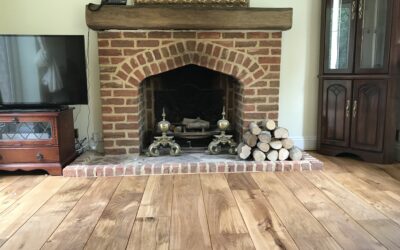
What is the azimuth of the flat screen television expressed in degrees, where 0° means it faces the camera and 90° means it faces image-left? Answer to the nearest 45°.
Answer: approximately 0°

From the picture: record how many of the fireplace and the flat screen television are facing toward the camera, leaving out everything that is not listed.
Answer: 2

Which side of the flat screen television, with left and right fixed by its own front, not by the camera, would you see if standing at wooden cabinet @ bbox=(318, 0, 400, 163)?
left

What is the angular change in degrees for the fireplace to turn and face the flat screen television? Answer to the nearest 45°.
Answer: approximately 90° to its right

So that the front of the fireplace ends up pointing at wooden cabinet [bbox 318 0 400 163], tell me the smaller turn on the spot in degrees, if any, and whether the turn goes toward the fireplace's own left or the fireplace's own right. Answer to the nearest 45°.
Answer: approximately 90° to the fireplace's own left
